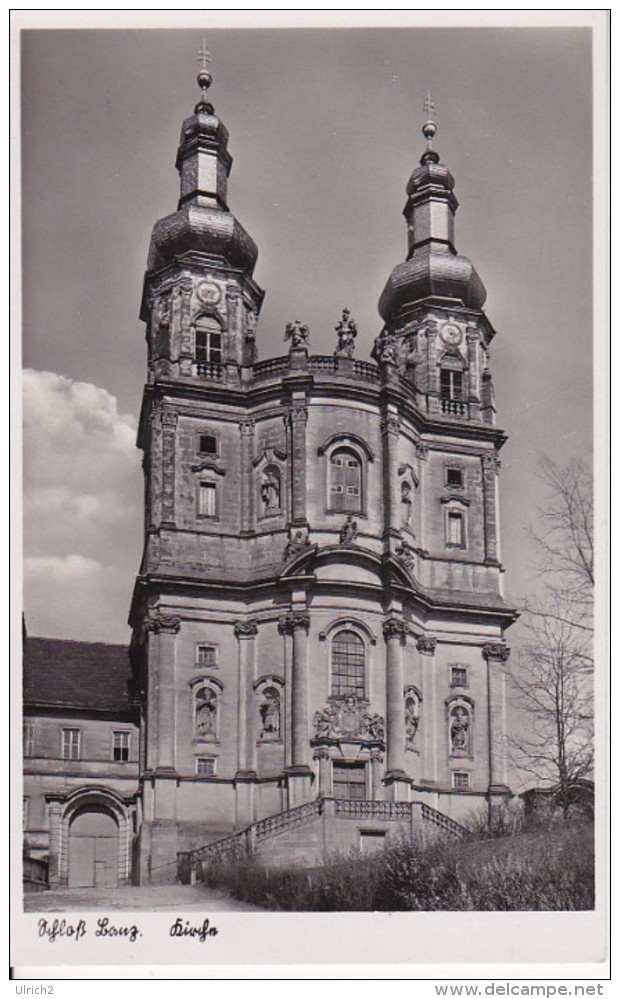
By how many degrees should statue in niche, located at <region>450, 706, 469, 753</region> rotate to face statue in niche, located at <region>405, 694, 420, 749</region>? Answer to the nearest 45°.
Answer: approximately 45° to its right

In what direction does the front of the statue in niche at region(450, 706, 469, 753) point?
toward the camera
